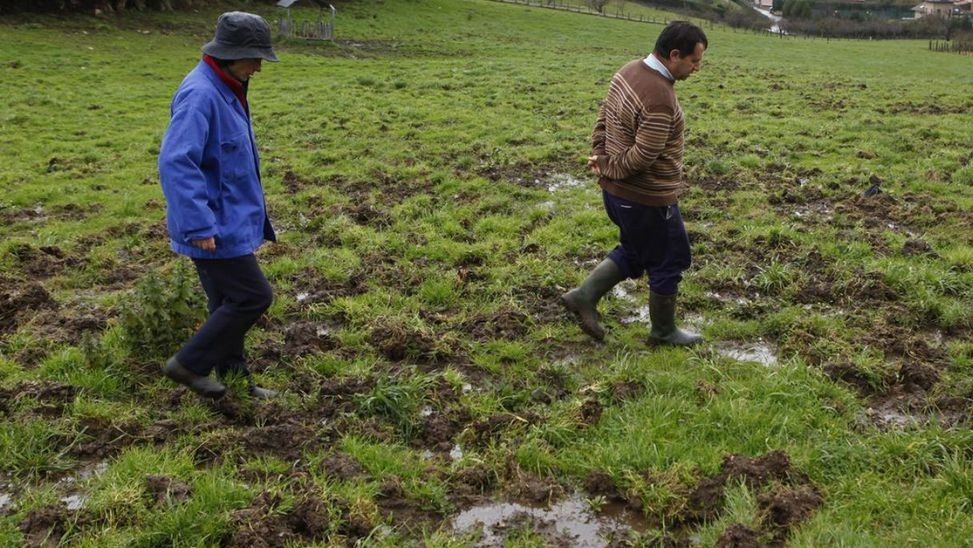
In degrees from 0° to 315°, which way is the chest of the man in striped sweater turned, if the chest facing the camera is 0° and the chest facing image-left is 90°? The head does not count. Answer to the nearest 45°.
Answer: approximately 270°

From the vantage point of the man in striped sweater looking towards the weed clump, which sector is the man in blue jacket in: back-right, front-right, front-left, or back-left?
front-left

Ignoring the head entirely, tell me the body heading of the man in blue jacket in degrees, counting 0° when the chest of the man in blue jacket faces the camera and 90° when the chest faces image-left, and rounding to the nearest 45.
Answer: approximately 270°

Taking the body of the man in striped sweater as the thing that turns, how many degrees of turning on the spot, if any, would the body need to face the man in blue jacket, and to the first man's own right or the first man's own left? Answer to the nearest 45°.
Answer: approximately 135° to the first man's own right

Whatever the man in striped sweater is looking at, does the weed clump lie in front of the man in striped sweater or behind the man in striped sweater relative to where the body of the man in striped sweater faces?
behind

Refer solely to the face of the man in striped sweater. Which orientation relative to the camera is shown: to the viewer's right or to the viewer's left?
to the viewer's right

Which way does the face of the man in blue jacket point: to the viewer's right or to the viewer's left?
to the viewer's right

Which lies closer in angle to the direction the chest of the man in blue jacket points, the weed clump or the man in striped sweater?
the man in striped sweater

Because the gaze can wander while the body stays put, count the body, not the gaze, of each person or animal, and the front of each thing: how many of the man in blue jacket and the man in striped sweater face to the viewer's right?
2

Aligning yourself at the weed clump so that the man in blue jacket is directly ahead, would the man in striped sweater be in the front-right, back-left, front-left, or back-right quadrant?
front-left

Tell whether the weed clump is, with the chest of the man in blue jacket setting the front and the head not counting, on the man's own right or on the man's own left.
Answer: on the man's own left
